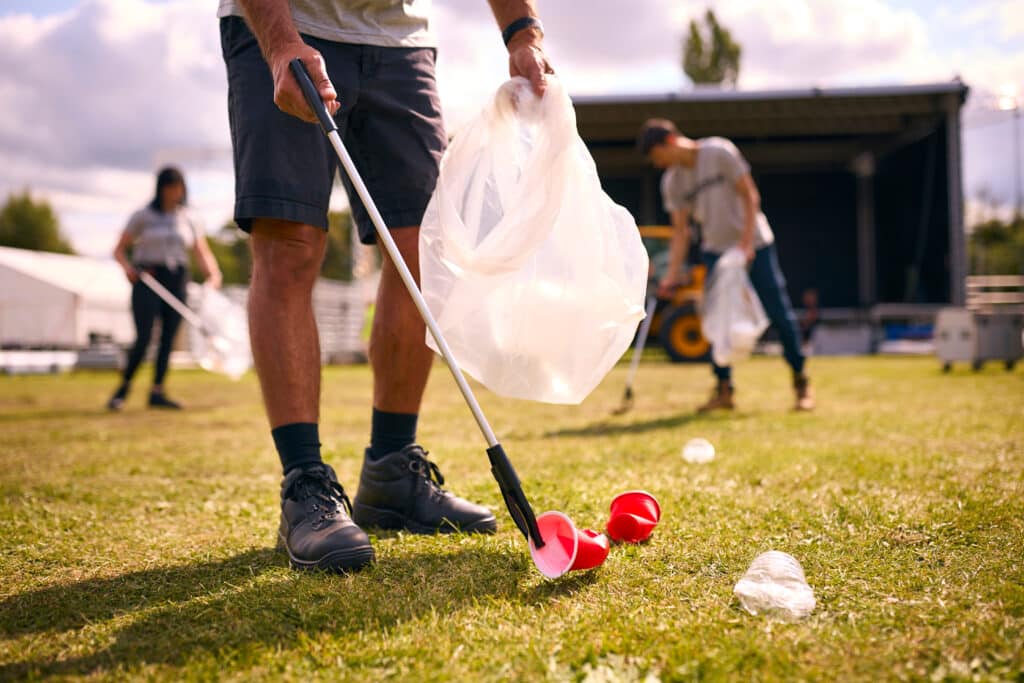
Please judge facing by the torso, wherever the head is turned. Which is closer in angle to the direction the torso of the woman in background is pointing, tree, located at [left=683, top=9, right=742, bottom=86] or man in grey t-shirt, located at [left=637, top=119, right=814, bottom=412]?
the man in grey t-shirt

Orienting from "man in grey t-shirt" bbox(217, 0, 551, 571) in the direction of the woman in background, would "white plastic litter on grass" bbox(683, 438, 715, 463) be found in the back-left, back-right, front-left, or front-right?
front-right

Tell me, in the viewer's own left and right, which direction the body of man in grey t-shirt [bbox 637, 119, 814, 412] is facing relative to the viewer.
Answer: facing the viewer and to the left of the viewer

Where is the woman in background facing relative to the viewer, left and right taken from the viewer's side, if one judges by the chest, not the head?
facing the viewer and to the right of the viewer

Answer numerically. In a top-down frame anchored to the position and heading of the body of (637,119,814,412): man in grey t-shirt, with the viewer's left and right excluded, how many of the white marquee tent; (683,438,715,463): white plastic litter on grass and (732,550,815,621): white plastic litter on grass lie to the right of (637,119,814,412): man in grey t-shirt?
1

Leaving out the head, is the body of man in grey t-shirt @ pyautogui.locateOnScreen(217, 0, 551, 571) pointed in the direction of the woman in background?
no

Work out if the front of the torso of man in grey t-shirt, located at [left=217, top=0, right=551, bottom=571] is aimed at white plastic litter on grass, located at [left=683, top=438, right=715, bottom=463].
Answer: no

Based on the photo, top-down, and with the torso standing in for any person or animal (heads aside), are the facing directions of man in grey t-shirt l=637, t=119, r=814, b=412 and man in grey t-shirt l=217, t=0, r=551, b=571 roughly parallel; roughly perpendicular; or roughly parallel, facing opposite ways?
roughly perpendicular

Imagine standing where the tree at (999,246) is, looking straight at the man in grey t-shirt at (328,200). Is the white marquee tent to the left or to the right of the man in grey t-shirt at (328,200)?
right

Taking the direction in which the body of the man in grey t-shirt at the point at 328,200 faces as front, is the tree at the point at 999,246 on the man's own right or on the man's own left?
on the man's own left

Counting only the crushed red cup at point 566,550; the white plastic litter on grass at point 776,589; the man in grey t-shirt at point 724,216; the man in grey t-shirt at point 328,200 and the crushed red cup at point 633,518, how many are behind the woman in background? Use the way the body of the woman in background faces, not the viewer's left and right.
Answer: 0

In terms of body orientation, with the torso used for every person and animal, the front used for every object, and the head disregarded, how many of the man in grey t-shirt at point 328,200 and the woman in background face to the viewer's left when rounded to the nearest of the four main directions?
0
